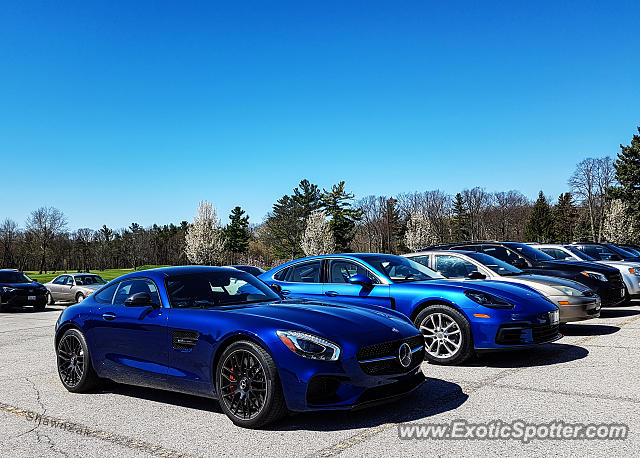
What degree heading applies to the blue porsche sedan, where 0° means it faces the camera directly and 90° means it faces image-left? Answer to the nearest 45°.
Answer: approximately 315°

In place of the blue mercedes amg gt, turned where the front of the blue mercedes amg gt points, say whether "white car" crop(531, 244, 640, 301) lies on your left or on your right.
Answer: on your left

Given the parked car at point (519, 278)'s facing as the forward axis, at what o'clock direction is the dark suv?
The dark suv is roughly at 8 o'clock from the parked car.

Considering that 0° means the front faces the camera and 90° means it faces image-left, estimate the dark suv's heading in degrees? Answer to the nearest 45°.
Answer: approximately 315°
